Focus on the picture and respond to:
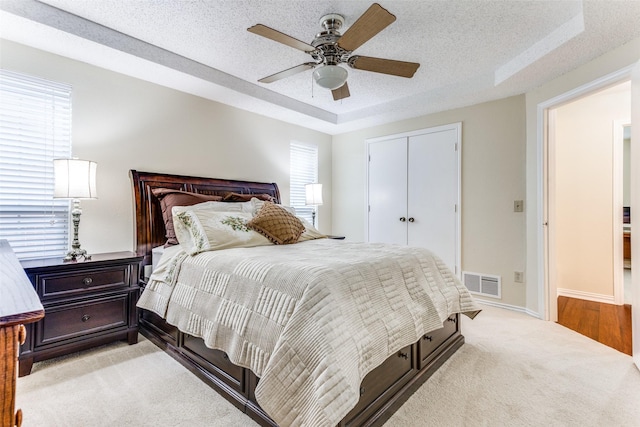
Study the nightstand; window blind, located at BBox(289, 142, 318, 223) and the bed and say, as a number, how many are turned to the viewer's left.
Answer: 0

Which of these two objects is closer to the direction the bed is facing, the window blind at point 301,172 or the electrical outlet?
the electrical outlet

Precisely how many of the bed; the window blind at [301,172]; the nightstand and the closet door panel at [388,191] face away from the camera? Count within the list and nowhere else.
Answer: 0

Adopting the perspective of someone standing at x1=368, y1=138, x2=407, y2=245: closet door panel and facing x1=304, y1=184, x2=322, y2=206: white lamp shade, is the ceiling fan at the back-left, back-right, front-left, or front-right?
front-left

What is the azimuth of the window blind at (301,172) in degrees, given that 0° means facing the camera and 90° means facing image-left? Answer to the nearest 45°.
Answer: approximately 315°

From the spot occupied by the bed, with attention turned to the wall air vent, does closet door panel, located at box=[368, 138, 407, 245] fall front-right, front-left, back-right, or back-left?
front-left

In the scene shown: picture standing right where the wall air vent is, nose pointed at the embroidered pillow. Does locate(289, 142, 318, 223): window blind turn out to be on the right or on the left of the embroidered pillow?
right

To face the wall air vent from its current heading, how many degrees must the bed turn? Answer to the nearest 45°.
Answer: approximately 90° to its left

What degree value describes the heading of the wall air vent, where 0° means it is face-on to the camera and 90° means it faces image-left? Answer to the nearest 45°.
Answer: approximately 45°

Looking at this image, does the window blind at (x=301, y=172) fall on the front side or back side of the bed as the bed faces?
on the back side

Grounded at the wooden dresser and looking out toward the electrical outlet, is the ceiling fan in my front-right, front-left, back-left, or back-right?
front-left

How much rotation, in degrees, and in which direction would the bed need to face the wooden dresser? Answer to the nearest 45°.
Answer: approximately 90° to its right

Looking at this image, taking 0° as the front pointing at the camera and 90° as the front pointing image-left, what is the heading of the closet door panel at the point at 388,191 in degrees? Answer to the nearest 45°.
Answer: approximately 45°

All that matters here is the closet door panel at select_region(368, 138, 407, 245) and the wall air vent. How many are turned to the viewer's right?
0

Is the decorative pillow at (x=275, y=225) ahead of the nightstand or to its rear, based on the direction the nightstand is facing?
ahead
